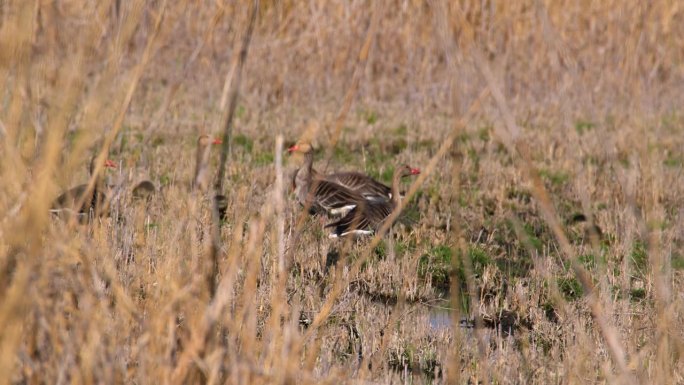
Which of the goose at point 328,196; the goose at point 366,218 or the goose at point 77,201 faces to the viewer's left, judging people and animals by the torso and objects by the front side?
the goose at point 328,196

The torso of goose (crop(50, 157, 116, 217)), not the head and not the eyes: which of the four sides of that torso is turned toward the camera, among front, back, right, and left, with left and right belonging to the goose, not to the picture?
right

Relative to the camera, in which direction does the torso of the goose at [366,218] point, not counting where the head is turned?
to the viewer's right

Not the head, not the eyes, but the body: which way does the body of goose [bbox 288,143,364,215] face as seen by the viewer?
to the viewer's left

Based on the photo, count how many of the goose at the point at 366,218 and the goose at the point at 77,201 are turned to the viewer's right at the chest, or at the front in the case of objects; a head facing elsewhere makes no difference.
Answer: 2

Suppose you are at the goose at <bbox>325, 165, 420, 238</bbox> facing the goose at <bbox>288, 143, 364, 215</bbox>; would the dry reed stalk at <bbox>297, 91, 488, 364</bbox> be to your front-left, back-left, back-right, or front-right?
back-left

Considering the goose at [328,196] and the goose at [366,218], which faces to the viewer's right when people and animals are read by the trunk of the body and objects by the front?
the goose at [366,218]

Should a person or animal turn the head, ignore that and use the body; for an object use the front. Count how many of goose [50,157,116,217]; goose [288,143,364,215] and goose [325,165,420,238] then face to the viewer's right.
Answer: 2

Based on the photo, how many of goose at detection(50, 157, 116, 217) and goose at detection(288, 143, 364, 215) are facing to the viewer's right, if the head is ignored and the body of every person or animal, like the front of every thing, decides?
1
